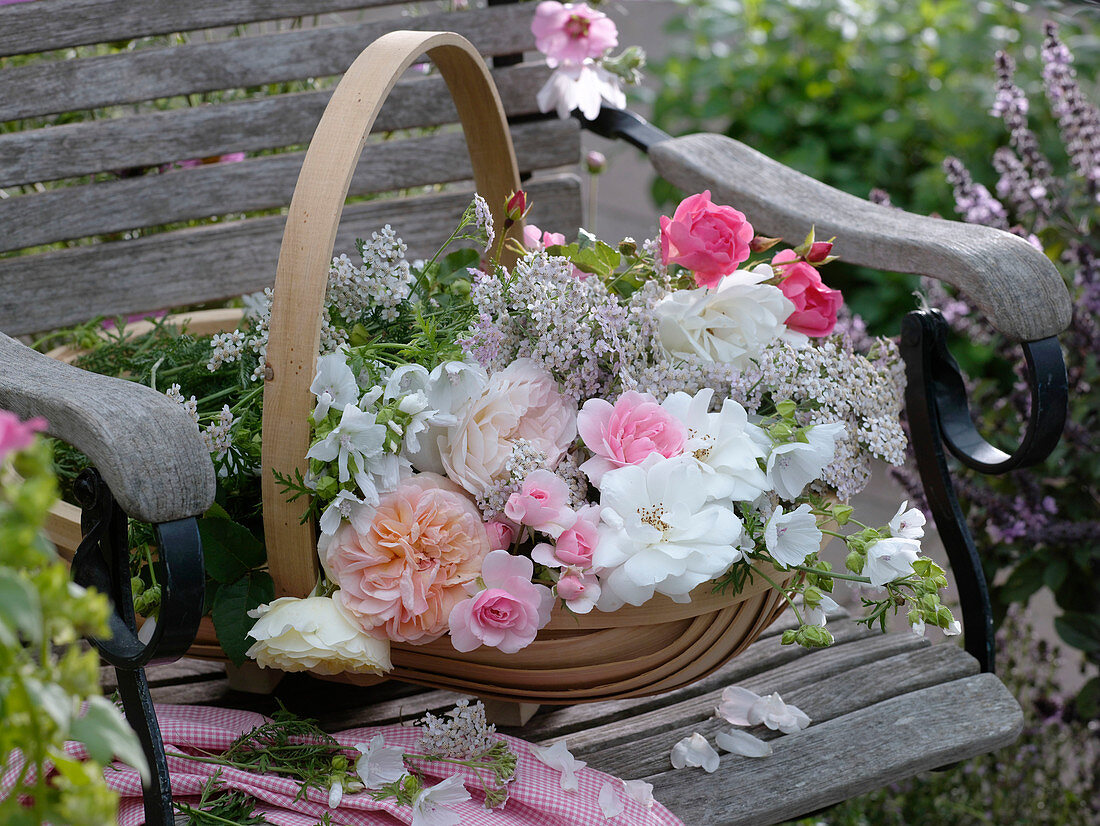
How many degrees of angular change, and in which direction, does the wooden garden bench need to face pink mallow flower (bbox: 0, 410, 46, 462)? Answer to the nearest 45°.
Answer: approximately 45° to its right

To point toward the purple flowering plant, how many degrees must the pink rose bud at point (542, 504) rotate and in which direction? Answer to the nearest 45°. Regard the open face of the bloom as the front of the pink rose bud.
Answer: approximately 135° to its left

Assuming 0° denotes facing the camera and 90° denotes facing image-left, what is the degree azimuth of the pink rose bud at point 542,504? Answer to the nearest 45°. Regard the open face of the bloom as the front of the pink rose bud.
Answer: approximately 0°

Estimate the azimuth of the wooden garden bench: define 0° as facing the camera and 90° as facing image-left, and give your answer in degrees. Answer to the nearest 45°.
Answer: approximately 315°
